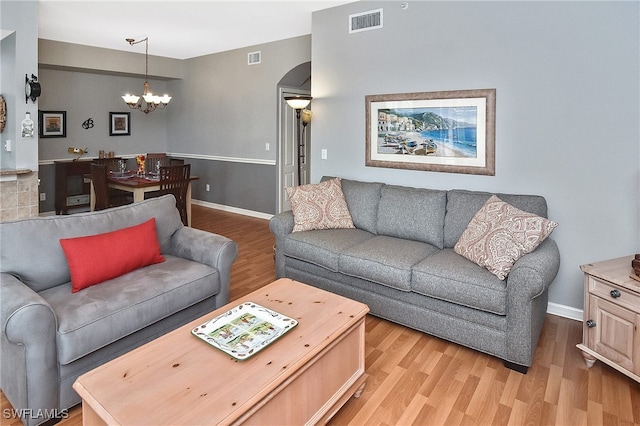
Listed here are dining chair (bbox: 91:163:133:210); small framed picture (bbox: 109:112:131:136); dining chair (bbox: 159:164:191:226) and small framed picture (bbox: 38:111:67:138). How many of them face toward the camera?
2

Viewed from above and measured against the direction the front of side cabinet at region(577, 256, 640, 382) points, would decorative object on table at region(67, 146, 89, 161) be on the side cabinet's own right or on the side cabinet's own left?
on the side cabinet's own right

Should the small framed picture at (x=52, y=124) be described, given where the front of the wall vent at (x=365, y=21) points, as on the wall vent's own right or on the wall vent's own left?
on the wall vent's own right

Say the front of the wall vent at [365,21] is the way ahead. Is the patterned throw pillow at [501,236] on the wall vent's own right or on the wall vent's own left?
on the wall vent's own left

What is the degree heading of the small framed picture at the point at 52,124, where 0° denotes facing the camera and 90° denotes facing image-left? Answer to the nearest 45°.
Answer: approximately 0°
